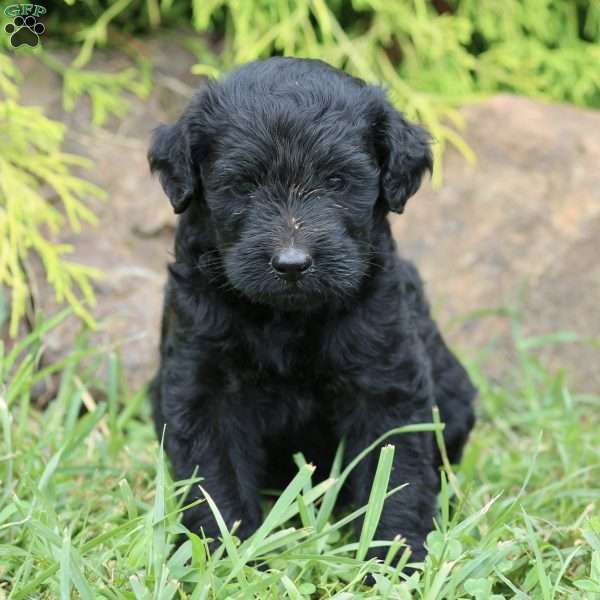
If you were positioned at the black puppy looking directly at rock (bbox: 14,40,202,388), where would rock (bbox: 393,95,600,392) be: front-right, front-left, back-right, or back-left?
front-right

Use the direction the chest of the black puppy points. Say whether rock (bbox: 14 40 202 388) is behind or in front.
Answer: behind

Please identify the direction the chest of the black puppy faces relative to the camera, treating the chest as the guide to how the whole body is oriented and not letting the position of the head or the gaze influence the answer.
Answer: toward the camera

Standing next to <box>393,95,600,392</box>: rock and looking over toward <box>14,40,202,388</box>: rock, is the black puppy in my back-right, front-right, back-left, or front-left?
front-left

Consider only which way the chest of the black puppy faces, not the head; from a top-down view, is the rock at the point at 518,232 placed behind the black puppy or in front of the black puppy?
behind
